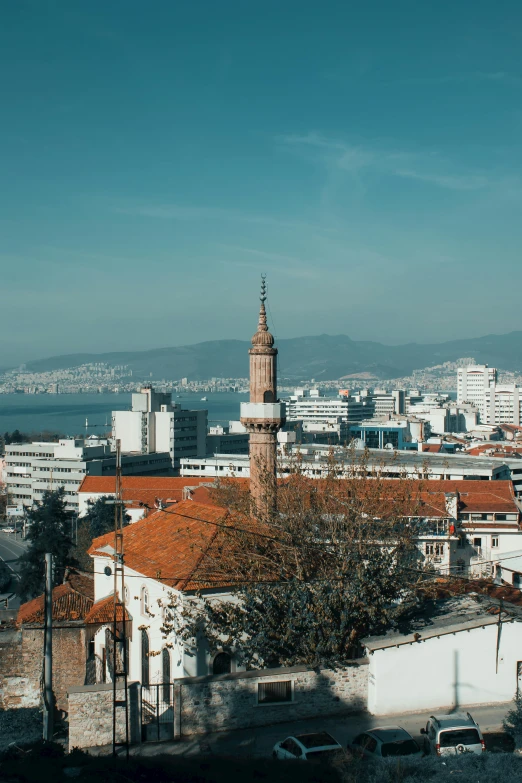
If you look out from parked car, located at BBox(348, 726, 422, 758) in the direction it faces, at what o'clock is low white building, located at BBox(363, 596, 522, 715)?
The low white building is roughly at 2 o'clock from the parked car.

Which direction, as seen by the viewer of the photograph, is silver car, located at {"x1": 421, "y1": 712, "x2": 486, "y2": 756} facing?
facing away from the viewer and to the left of the viewer

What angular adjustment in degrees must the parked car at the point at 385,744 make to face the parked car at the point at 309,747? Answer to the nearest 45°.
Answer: approximately 45° to its left

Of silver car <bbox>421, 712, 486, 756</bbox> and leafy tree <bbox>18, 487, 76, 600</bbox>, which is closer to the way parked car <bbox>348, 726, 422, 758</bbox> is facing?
the leafy tree

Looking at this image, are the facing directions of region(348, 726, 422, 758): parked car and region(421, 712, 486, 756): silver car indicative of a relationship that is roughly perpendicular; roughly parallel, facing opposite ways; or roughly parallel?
roughly parallel

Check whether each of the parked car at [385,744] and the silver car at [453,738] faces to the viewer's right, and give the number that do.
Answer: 0

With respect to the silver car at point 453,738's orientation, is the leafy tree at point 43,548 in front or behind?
in front

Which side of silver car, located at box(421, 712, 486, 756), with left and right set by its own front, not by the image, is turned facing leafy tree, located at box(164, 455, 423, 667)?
front

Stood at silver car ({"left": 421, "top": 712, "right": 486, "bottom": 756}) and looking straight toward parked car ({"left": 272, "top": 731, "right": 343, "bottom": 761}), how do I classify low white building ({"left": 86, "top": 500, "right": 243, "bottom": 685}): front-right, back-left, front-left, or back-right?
front-right

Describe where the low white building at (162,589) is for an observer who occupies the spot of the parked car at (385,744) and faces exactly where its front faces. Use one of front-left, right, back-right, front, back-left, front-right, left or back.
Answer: front

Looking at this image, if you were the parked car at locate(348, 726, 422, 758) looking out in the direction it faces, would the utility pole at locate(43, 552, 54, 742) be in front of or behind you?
in front

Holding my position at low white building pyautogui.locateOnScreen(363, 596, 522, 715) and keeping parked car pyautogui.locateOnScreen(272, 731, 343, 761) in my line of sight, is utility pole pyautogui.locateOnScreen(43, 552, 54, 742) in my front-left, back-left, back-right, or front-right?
front-right

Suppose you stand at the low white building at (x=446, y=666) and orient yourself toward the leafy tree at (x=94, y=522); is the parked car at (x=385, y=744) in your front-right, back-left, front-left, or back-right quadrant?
back-left

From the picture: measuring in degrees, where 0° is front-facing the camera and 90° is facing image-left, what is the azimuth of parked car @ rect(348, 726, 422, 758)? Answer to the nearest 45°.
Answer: approximately 135°
